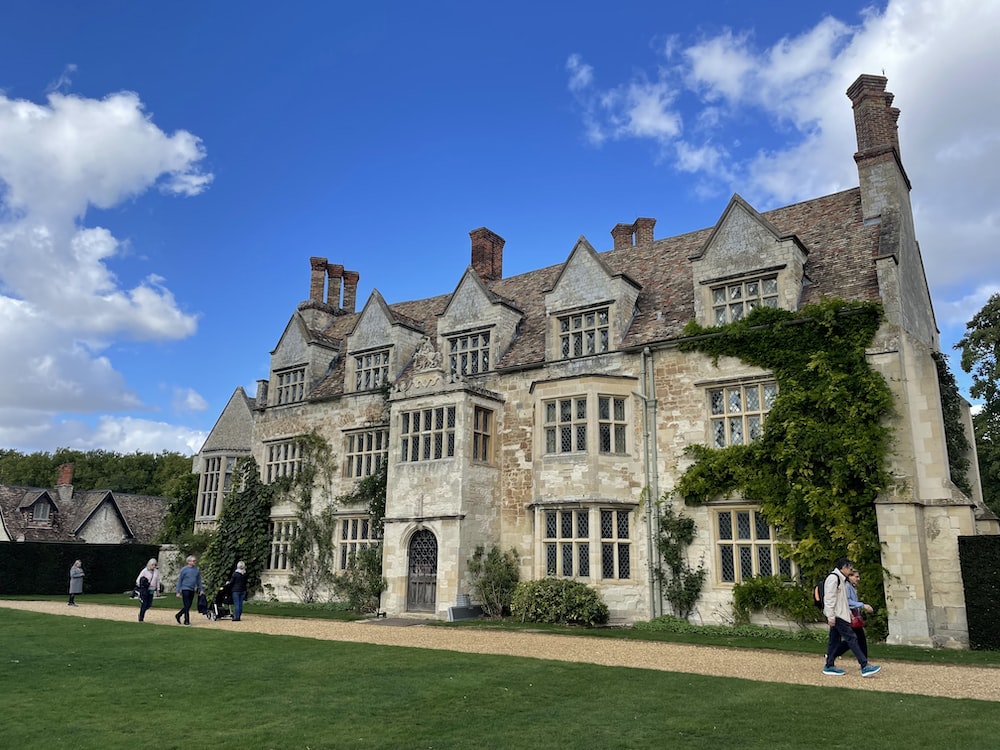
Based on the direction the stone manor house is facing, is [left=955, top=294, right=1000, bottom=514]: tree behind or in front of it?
behind

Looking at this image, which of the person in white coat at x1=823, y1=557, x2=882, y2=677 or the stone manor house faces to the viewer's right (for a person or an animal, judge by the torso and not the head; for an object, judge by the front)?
the person in white coat

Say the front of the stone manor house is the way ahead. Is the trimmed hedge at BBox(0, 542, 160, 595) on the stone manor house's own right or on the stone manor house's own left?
on the stone manor house's own right

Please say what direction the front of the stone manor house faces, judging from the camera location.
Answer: facing the viewer and to the left of the viewer

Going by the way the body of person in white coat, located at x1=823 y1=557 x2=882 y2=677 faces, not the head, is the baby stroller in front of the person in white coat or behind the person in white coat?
behind

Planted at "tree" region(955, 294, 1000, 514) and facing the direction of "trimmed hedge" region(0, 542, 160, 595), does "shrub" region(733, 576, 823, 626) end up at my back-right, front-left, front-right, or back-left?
front-left

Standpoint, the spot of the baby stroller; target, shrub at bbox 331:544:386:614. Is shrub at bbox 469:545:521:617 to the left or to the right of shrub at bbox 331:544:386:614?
right

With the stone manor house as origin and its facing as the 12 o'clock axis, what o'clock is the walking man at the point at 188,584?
The walking man is roughly at 1 o'clock from the stone manor house.

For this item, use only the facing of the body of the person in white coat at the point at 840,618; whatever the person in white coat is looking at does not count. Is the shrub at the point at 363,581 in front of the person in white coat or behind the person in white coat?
behind

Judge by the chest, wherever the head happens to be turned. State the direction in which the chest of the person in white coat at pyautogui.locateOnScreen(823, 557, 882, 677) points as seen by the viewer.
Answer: to the viewer's right

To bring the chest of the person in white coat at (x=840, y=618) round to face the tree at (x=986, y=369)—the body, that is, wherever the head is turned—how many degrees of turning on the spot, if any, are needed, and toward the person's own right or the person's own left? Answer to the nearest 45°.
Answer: approximately 90° to the person's own left

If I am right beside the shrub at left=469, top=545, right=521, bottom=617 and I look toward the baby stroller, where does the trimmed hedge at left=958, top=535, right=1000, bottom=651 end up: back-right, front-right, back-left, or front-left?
back-left

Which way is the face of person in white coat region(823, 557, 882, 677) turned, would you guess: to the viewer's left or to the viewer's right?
to the viewer's right

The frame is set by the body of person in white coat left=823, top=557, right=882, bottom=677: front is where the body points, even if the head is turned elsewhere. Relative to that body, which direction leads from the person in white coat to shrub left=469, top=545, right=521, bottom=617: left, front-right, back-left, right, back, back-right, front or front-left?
back-left

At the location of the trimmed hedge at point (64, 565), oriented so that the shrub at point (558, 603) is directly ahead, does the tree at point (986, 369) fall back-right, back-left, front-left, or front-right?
front-left

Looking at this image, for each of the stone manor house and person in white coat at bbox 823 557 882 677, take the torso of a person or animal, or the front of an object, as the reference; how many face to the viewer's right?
1
